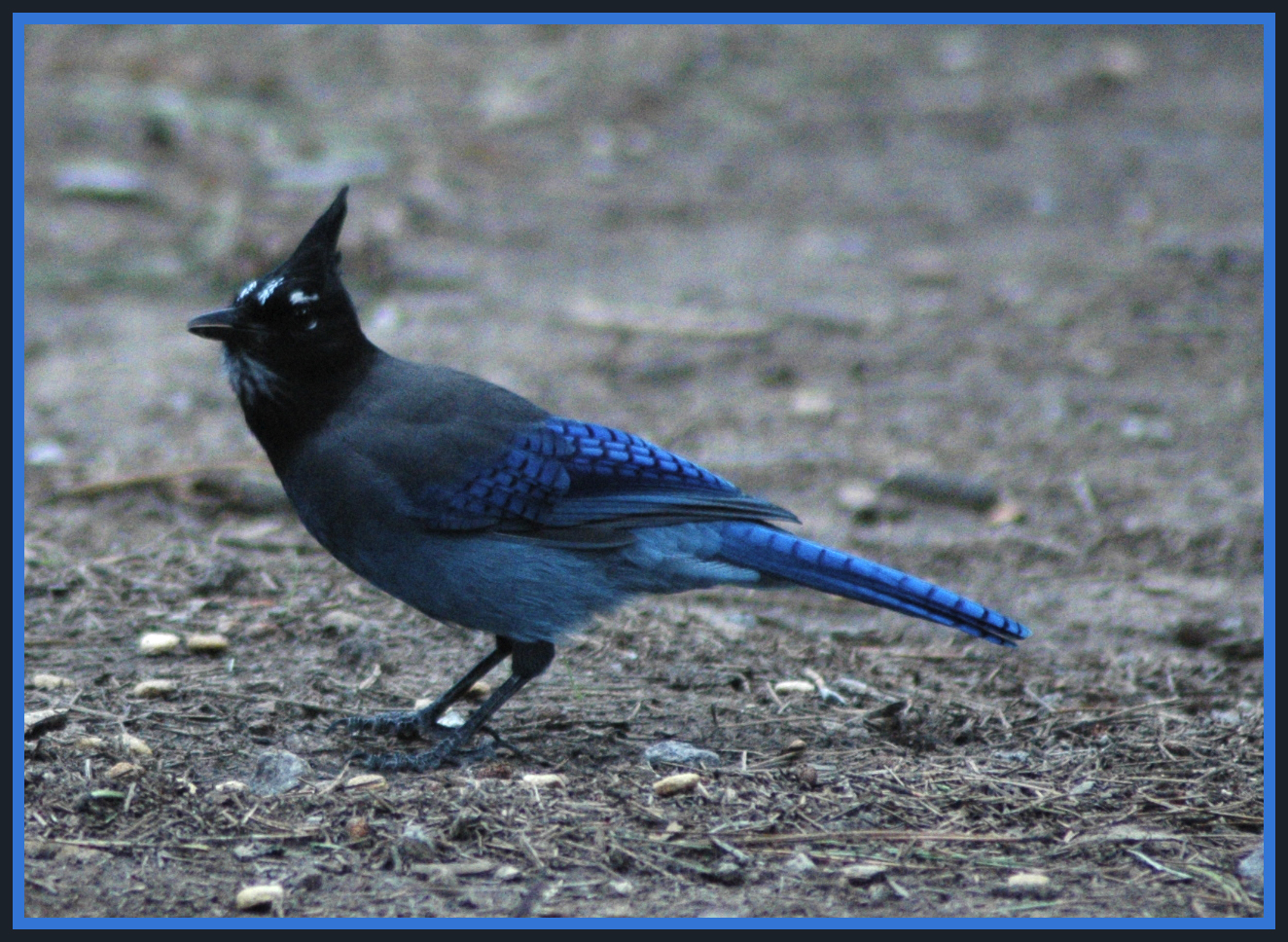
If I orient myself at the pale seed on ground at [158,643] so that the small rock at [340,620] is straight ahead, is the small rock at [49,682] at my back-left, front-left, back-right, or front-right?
back-right

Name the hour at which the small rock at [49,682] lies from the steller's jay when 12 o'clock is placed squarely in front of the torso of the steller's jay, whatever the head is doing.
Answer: The small rock is roughly at 12 o'clock from the steller's jay.

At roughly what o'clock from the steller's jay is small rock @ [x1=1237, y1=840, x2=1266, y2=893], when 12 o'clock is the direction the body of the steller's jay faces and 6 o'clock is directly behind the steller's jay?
The small rock is roughly at 7 o'clock from the steller's jay.

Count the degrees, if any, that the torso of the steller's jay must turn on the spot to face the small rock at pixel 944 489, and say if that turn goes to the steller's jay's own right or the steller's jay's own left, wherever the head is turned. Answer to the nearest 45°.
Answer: approximately 135° to the steller's jay's own right

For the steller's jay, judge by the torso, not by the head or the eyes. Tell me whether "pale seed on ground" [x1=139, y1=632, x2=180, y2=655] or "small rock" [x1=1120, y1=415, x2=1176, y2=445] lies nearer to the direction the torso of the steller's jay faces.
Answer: the pale seed on ground

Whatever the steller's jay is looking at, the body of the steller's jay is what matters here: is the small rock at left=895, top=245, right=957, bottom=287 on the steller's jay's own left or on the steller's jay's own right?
on the steller's jay's own right

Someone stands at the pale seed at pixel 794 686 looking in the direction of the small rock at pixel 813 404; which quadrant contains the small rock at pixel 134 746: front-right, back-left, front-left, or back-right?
back-left

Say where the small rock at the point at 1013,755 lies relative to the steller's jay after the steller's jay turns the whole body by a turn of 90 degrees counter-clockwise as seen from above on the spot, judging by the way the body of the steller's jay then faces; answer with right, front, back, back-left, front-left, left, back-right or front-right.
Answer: left

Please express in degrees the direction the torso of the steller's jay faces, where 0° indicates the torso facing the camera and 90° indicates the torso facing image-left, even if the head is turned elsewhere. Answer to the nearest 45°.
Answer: approximately 90°

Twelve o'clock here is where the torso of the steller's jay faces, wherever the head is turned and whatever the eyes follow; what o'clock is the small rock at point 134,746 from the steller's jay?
The small rock is roughly at 11 o'clock from the steller's jay.

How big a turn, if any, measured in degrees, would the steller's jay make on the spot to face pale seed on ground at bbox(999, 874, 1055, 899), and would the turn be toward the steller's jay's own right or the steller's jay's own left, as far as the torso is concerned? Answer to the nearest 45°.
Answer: approximately 135° to the steller's jay's own left

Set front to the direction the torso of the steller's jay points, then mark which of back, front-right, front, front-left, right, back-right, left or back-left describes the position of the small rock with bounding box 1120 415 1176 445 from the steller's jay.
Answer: back-right

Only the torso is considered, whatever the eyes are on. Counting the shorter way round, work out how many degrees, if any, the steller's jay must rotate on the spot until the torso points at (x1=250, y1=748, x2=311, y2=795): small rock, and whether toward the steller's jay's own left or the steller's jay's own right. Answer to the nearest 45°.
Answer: approximately 45° to the steller's jay's own left
